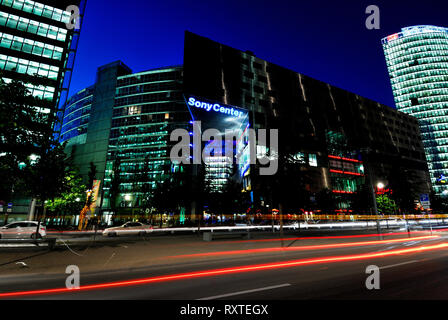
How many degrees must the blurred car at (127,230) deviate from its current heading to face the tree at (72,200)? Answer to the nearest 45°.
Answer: approximately 45° to its right

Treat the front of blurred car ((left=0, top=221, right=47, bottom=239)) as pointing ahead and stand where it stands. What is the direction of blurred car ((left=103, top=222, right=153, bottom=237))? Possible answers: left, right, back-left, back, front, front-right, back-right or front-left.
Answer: back

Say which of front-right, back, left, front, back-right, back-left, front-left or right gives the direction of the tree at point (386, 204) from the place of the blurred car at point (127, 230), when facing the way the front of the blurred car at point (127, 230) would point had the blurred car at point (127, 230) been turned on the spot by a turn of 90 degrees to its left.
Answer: left

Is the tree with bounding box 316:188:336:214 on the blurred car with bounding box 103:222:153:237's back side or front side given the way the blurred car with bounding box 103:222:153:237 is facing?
on the back side

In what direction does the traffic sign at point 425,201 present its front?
toward the camera

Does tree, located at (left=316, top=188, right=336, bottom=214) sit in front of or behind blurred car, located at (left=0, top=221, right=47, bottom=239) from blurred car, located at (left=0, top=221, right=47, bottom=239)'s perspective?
behind

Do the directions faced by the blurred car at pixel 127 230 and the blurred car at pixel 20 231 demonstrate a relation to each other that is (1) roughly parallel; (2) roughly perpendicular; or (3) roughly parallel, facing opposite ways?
roughly parallel

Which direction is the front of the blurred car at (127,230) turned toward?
to the viewer's left

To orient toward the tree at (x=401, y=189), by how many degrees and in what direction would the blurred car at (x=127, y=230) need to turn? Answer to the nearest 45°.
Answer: approximately 180°

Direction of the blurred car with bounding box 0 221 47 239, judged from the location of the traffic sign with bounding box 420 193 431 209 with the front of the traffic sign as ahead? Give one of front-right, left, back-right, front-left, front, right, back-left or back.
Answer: front-right

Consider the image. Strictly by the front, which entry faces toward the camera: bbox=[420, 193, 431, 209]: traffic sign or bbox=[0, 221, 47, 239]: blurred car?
the traffic sign

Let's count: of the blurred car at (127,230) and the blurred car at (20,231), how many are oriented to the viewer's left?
2

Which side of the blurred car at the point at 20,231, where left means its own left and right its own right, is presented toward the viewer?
left

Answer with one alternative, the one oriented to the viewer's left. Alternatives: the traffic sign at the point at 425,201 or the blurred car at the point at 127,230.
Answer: the blurred car
